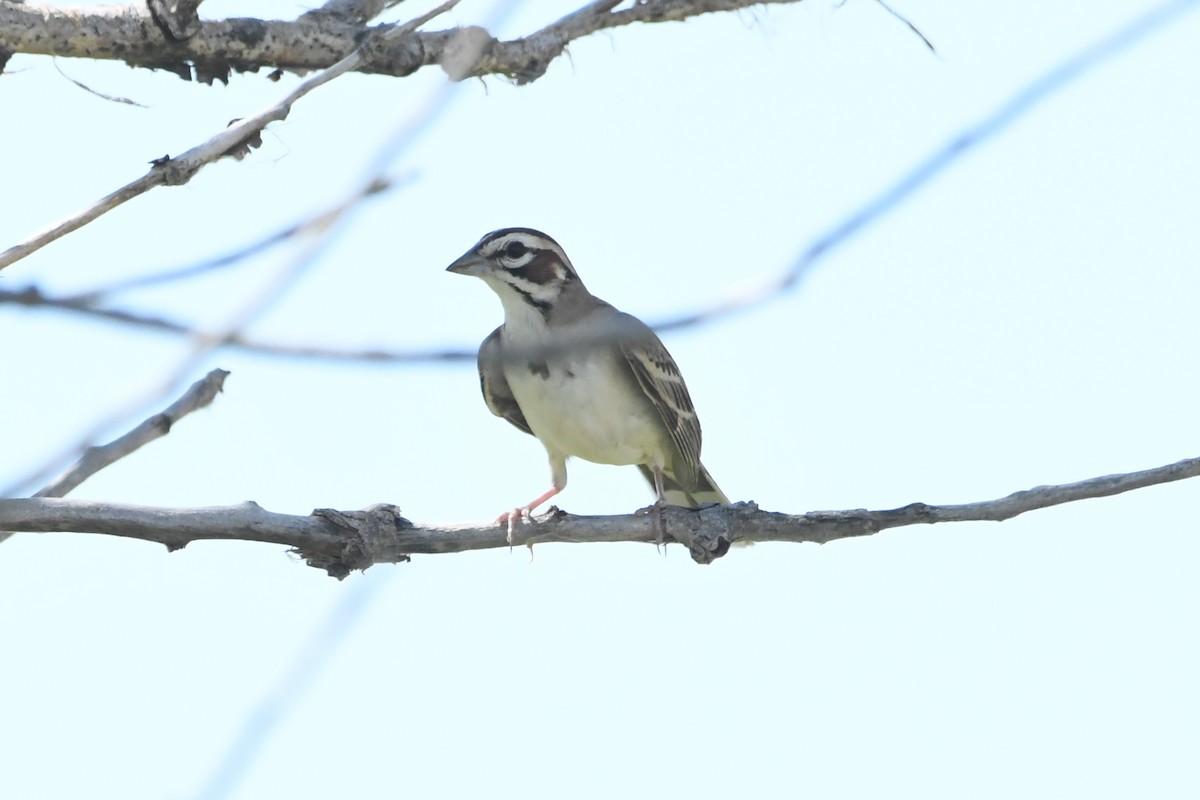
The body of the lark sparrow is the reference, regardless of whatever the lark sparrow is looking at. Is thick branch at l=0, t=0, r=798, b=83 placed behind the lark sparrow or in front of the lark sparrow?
in front

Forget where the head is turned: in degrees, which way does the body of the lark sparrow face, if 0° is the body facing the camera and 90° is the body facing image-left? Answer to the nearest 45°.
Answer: approximately 45°
